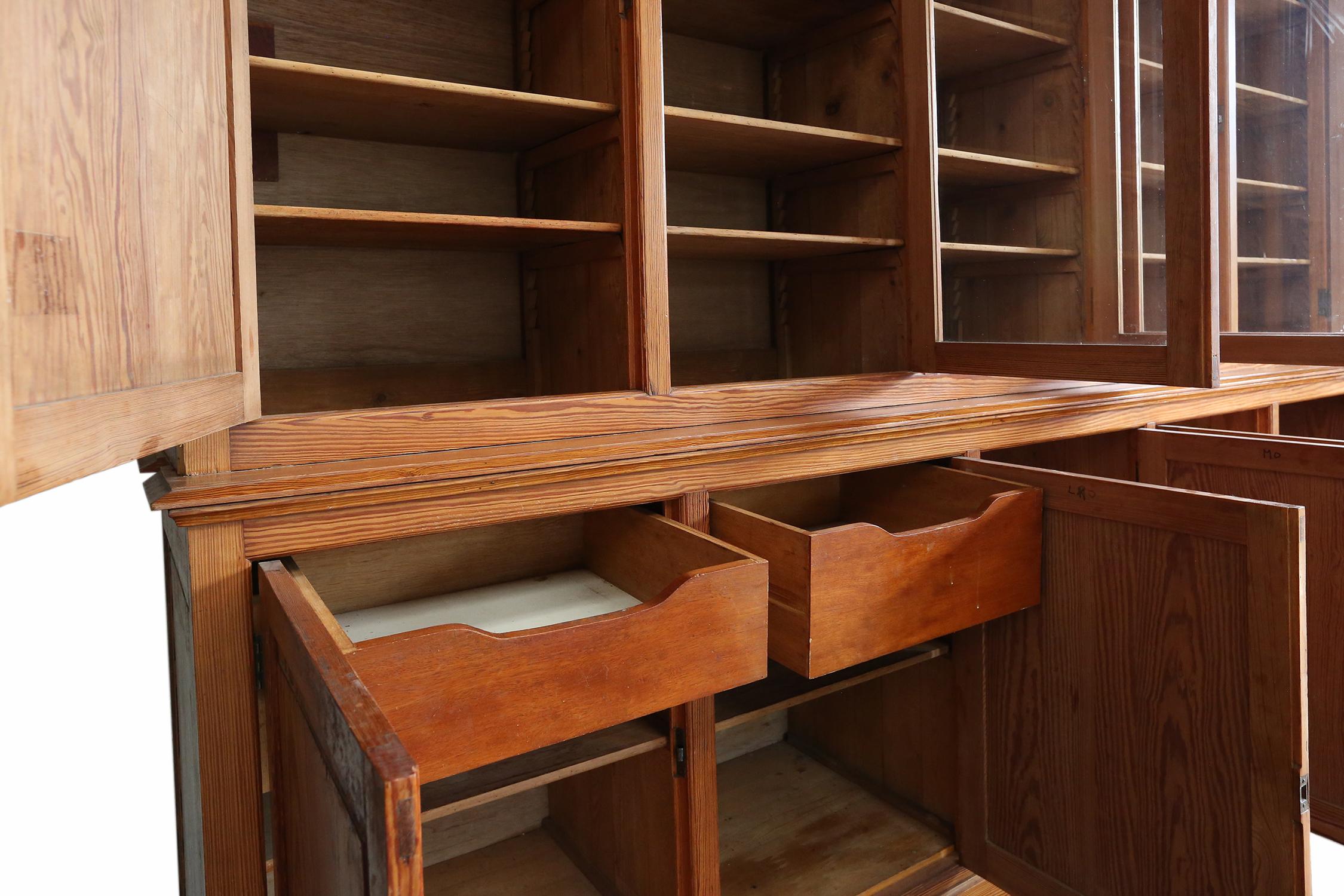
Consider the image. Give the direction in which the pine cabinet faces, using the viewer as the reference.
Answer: facing the viewer and to the right of the viewer
